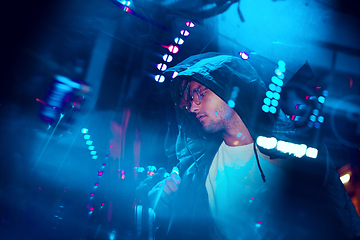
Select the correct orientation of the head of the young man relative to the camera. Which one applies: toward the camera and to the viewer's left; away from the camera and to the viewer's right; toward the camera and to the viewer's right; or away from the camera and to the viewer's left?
toward the camera and to the viewer's left
